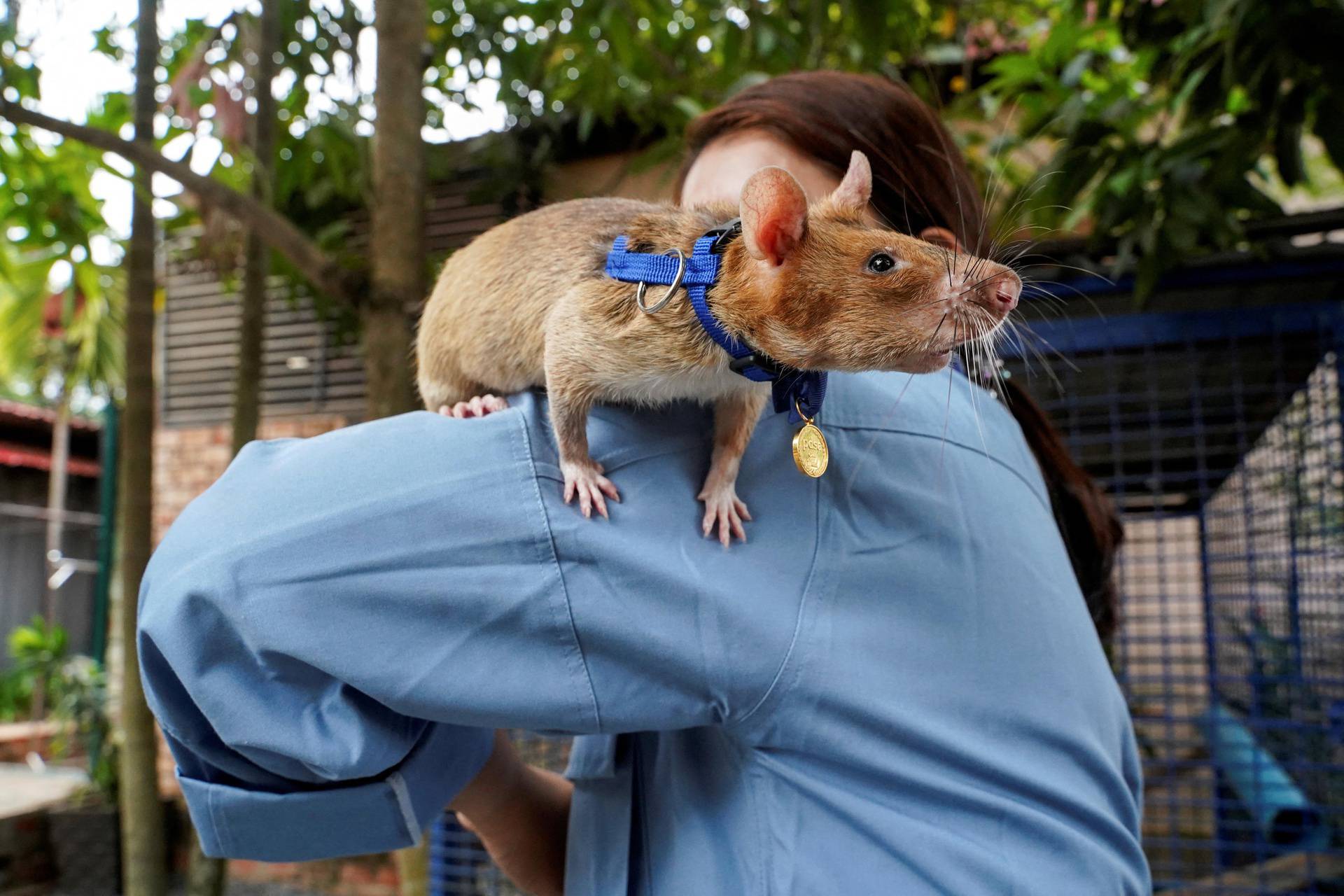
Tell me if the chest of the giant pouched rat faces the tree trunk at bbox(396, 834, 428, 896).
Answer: no

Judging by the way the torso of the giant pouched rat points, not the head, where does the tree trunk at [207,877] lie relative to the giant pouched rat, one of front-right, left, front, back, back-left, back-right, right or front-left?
back-left

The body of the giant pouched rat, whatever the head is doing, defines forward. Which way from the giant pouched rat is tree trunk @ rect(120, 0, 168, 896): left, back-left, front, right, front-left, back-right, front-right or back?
back-left

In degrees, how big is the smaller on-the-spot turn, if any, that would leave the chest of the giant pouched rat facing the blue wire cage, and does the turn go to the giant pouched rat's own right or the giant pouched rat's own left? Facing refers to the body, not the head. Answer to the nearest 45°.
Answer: approximately 45° to the giant pouched rat's own left

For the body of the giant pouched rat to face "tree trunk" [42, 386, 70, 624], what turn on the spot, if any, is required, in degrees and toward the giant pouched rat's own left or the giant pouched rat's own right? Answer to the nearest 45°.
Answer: approximately 135° to the giant pouched rat's own left

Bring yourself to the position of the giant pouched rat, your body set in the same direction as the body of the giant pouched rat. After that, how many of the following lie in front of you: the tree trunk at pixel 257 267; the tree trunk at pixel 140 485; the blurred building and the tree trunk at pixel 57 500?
0

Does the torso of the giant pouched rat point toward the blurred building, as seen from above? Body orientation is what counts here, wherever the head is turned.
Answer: no

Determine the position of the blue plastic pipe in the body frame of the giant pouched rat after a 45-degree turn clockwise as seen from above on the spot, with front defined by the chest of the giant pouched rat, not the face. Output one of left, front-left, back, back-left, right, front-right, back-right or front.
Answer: left

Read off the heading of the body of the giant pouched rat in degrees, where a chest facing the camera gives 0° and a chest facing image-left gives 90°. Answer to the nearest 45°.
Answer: approximately 270°

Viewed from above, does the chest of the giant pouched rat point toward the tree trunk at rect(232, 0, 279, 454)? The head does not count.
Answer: no

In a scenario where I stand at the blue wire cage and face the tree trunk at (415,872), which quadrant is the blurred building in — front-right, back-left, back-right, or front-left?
front-right
